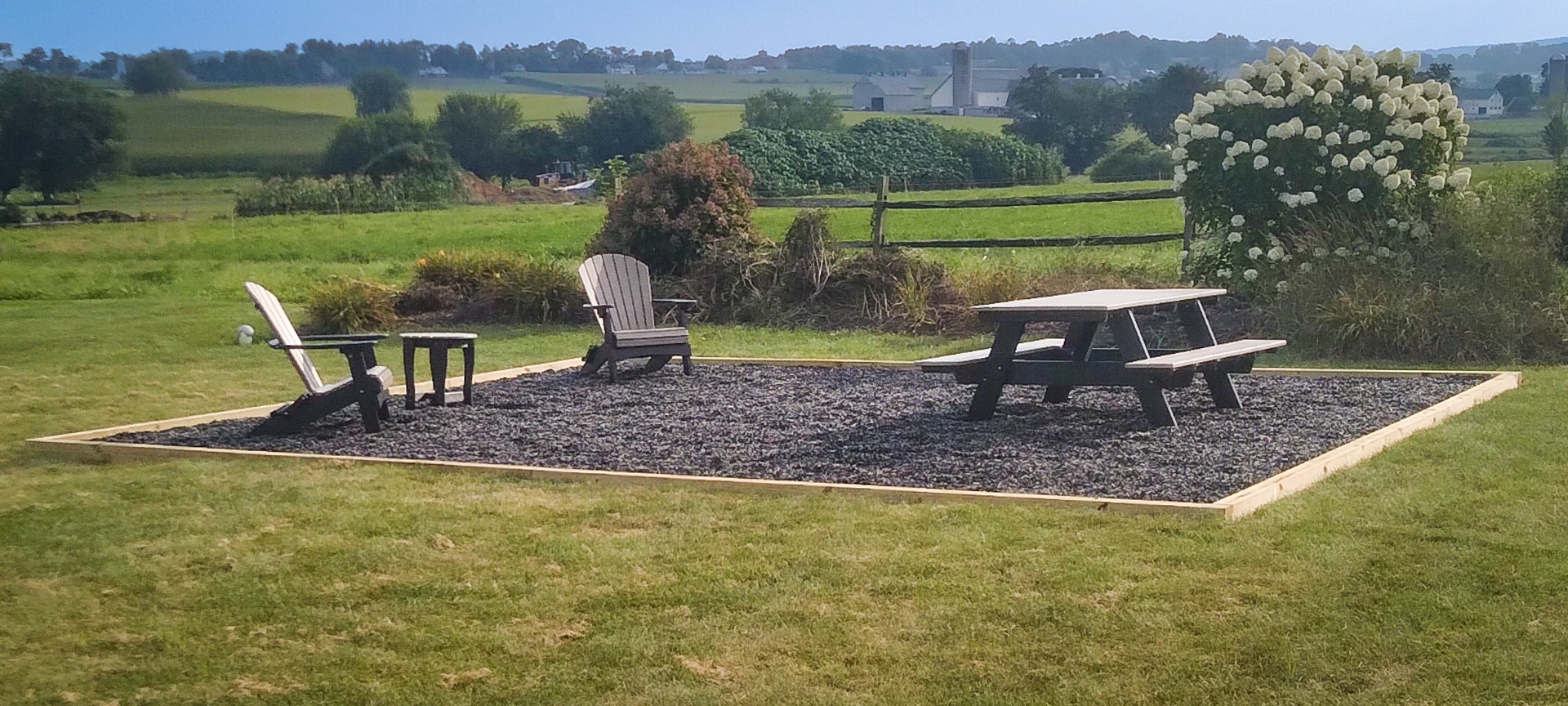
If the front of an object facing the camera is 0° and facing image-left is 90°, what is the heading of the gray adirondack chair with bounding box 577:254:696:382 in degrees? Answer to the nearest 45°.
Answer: approximately 315°

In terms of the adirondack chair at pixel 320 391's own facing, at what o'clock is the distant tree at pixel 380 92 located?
The distant tree is roughly at 9 o'clock from the adirondack chair.

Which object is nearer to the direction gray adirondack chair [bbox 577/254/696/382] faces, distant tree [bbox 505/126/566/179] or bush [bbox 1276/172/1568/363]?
the bush

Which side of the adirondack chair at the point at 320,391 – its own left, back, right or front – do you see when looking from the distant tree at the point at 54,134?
left

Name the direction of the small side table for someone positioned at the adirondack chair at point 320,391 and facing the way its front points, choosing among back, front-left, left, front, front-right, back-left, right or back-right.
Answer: front-left

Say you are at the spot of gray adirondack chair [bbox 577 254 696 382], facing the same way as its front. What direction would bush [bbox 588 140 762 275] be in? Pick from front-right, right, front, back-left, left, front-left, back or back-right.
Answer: back-left

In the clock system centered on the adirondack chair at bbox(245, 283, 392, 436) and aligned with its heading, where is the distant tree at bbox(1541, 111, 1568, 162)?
The distant tree is roughly at 11 o'clock from the adirondack chair.

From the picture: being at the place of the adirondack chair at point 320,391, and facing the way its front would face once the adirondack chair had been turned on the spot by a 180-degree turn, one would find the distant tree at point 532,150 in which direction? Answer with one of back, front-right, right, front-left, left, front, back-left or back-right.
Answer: right

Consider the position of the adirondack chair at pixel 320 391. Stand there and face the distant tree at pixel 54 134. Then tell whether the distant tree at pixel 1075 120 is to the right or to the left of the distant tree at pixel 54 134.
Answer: right

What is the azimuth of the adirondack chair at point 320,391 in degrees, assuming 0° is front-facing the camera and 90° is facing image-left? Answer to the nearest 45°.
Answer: approximately 270°
